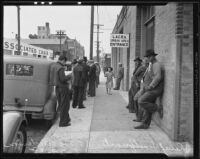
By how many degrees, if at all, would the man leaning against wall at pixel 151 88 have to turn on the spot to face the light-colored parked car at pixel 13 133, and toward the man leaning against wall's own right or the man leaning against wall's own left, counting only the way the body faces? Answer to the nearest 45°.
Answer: approximately 45° to the man leaning against wall's own left

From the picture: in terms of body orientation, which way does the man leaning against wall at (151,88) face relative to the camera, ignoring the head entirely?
to the viewer's left

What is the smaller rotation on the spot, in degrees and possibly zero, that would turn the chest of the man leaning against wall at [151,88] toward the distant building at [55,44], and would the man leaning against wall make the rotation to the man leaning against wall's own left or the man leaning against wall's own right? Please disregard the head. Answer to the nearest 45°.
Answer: approximately 45° to the man leaning against wall's own right

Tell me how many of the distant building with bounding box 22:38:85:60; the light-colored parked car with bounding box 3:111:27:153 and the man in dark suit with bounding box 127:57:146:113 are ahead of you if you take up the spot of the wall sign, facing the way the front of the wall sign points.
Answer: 2

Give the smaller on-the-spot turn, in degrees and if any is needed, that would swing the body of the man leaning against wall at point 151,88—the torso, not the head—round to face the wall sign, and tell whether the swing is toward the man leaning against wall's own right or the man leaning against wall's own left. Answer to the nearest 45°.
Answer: approximately 90° to the man leaning against wall's own right

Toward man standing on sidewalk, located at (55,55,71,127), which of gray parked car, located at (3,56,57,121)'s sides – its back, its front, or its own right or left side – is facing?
back

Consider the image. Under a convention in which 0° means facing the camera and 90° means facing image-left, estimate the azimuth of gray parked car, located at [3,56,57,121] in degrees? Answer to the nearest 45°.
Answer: approximately 180°

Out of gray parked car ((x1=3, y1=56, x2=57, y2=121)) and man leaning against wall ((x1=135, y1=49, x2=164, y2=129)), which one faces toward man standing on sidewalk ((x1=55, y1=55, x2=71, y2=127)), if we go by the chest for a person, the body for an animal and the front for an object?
the man leaning against wall
